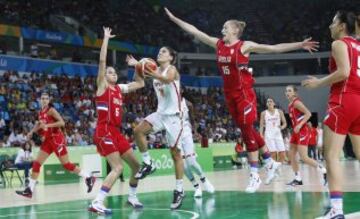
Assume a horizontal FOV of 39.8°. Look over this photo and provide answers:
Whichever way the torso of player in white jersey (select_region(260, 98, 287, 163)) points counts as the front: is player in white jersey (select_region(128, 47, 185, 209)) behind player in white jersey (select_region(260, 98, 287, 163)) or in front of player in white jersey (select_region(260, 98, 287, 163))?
in front

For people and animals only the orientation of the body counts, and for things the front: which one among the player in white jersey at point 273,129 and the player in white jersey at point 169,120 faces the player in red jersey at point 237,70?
the player in white jersey at point 273,129

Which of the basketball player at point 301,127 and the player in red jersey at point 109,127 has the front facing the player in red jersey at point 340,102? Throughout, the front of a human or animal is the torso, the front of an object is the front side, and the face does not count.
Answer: the player in red jersey at point 109,127

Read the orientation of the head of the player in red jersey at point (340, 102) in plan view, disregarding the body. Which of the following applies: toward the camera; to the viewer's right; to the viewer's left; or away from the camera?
to the viewer's left

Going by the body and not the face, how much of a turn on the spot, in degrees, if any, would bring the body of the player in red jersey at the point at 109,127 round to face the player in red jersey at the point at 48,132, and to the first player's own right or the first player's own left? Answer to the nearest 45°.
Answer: approximately 135° to the first player's own left

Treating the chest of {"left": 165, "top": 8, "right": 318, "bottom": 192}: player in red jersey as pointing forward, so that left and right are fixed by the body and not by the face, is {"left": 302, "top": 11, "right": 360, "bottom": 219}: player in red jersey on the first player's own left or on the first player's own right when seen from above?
on the first player's own left

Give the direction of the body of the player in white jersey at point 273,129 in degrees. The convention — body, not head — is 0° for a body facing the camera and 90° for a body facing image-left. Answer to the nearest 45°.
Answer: approximately 0°

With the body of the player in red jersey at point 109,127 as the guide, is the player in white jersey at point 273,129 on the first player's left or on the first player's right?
on the first player's left

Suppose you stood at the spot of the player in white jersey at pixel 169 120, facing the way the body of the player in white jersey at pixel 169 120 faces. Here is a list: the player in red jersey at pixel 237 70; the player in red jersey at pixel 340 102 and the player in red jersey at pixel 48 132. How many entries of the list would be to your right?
1
